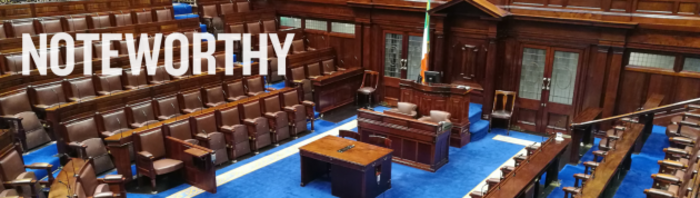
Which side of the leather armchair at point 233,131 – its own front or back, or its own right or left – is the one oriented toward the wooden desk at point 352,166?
front

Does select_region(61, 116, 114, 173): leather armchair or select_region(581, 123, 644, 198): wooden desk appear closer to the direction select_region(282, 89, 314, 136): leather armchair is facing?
the wooden desk

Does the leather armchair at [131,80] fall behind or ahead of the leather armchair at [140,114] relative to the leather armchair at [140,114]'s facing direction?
behind

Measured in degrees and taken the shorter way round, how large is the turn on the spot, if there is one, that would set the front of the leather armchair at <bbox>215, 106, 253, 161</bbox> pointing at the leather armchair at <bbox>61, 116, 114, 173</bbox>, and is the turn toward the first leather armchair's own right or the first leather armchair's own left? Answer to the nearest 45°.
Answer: approximately 135° to the first leather armchair's own right

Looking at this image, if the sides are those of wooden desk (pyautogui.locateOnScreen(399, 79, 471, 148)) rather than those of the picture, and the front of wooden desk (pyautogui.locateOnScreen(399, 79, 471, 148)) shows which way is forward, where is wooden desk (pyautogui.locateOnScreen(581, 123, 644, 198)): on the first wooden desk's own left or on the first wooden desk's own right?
on the first wooden desk's own left

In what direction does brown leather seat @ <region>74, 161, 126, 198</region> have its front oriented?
to the viewer's right

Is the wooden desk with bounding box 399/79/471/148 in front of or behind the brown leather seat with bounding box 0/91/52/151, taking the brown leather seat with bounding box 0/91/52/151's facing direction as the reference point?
in front

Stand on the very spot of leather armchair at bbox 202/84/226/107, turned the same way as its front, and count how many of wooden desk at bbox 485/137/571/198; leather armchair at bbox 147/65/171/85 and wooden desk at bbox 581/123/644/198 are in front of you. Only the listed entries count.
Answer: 2

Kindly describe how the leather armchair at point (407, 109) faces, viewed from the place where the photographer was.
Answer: facing the viewer and to the left of the viewer

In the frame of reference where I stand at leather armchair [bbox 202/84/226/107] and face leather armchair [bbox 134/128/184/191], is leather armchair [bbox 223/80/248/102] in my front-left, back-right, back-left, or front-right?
back-left

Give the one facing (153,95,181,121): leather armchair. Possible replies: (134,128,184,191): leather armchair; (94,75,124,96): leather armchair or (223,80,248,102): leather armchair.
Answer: (94,75,124,96): leather armchair

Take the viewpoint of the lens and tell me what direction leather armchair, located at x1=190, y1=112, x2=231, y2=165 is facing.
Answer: facing the viewer and to the right of the viewer

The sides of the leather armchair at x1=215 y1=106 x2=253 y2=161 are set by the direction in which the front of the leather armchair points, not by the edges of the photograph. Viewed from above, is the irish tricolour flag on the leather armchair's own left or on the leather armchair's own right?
on the leather armchair's own left
